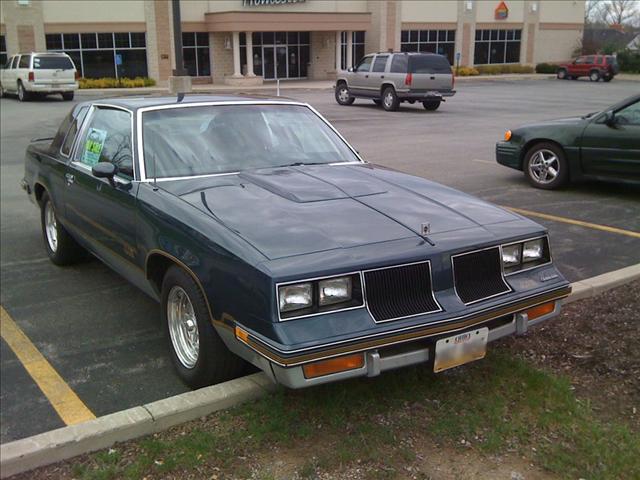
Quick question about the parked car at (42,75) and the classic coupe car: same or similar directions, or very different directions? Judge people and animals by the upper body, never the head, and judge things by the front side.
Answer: very different directions

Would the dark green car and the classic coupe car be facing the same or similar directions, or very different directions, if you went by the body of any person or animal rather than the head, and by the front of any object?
very different directions

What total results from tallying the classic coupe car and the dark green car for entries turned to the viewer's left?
1

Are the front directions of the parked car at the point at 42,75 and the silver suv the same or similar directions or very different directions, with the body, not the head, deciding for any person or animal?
same or similar directions

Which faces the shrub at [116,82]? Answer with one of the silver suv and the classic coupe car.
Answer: the silver suv

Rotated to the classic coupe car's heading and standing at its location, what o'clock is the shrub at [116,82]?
The shrub is roughly at 7 o'clock from the classic coupe car.

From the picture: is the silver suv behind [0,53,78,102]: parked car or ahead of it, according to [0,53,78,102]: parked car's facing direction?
behind

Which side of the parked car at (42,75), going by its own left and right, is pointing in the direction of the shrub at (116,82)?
right

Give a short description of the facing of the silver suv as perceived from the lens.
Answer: facing away from the viewer and to the left of the viewer

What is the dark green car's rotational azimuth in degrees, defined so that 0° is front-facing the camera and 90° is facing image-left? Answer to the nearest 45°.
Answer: approximately 90°

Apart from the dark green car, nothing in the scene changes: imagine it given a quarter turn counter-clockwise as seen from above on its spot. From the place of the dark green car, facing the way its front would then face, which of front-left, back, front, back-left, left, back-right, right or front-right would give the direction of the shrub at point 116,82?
back-right

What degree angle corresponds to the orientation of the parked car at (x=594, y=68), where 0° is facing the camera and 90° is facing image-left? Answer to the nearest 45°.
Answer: approximately 135°

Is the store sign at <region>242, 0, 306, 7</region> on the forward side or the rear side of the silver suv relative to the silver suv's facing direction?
on the forward side

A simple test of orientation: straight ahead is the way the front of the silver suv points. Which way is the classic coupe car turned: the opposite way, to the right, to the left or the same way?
the opposite way

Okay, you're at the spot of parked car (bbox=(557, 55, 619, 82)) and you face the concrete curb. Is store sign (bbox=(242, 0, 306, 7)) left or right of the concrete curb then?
right

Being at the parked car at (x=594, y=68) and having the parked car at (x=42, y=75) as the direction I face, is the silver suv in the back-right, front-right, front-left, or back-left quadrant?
front-left
